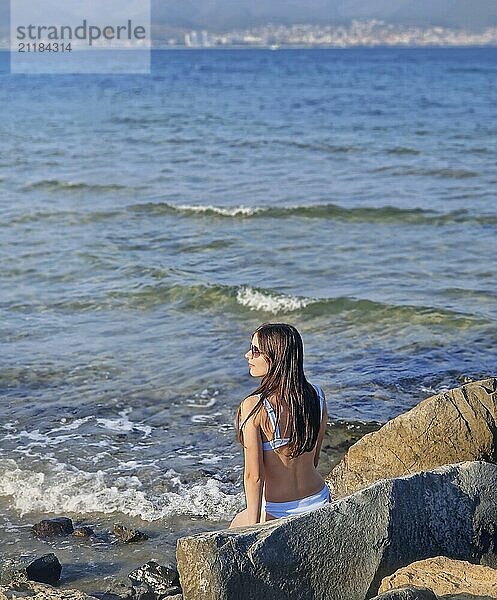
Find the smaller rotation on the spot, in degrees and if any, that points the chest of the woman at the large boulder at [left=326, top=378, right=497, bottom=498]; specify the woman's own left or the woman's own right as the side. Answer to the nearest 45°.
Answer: approximately 90° to the woman's own right

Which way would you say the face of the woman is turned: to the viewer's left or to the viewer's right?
to the viewer's left

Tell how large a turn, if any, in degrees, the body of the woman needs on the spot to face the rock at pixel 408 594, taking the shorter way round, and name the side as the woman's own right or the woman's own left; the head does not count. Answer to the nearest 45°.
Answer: approximately 180°

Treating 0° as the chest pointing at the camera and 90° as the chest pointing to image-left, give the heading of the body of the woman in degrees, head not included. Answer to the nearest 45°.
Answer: approximately 135°

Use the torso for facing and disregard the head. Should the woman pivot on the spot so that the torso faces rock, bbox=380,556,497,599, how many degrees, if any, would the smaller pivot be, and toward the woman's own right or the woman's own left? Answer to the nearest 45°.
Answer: approximately 180°

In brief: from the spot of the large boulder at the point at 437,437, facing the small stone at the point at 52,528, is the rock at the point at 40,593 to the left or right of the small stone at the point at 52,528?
left
